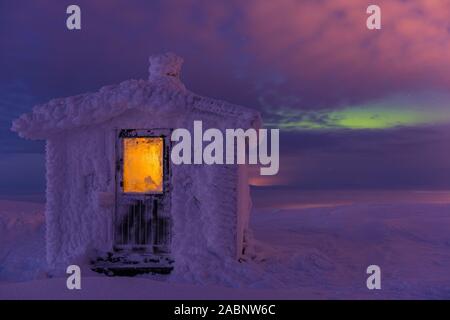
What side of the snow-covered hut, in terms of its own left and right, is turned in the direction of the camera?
front
